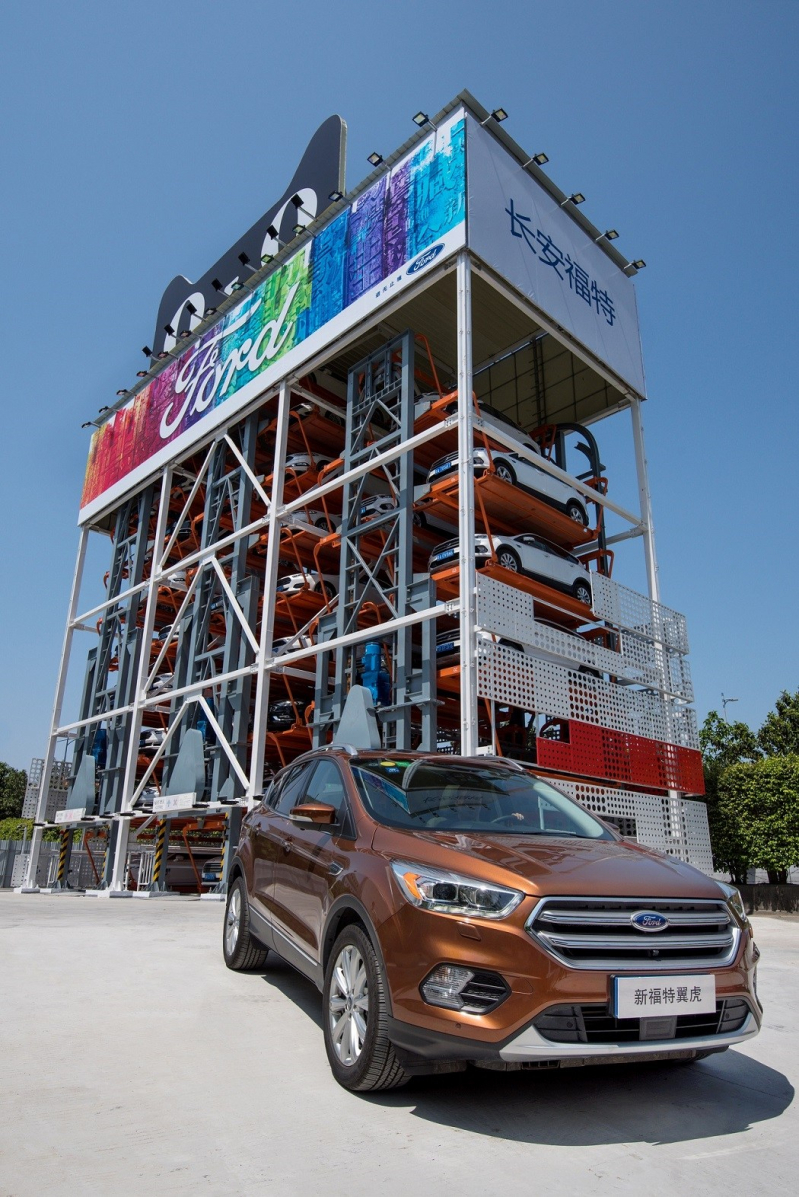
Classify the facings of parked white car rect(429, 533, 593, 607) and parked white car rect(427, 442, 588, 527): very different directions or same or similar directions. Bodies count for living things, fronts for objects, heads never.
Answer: same or similar directions

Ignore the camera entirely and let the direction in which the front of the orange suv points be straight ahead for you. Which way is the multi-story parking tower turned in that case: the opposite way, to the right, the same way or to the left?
to the right

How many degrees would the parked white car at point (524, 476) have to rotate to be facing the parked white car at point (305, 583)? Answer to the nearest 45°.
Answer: approximately 90° to its right

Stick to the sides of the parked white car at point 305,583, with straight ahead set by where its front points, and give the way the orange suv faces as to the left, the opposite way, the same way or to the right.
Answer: to the left

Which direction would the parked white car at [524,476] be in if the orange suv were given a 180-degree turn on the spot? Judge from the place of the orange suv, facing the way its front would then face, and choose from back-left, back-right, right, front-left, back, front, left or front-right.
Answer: front-right

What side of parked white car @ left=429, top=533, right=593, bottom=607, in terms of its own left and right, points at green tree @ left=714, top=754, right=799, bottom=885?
back

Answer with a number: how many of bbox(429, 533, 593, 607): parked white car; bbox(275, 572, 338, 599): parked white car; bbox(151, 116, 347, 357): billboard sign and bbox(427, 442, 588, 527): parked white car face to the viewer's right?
0

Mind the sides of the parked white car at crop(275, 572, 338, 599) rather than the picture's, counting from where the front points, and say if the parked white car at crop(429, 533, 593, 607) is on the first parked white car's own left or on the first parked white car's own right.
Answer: on the first parked white car's own left

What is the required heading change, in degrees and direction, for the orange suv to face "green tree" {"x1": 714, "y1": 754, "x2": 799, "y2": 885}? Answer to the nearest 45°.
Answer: approximately 135° to its left

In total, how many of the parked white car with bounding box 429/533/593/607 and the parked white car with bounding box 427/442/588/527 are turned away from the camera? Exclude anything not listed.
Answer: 0

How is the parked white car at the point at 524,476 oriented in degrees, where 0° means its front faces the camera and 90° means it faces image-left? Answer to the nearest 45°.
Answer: approximately 45°

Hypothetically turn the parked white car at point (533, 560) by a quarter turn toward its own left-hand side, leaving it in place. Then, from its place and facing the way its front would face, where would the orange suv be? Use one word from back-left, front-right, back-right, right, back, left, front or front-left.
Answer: front-right

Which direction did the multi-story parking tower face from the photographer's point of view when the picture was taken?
facing the viewer and to the left of the viewer
